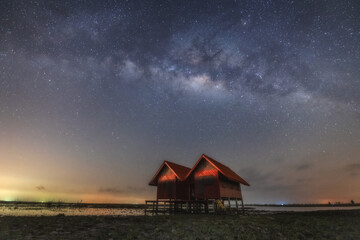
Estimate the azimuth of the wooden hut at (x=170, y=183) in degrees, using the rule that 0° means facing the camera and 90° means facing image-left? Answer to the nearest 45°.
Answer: approximately 45°

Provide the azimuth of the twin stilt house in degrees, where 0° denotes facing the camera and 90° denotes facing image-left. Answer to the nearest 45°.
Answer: approximately 45°
